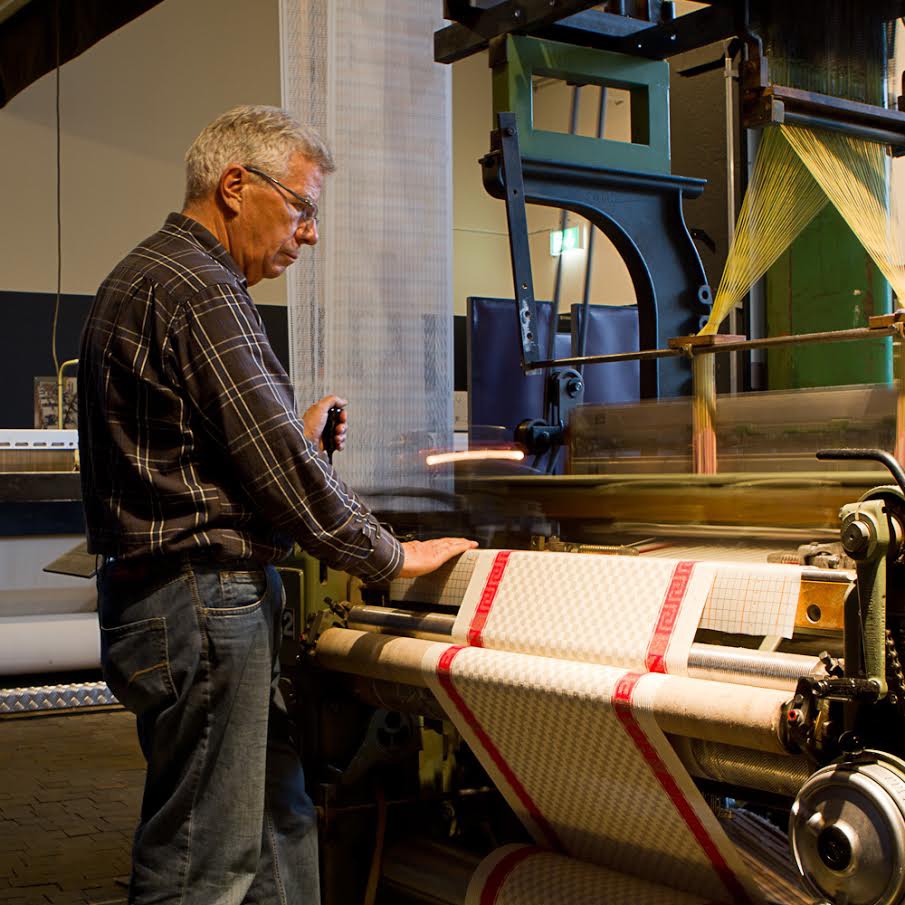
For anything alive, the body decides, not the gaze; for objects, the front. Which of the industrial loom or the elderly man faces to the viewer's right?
the elderly man

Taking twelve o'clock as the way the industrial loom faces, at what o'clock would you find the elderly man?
The elderly man is roughly at 1 o'clock from the industrial loom.

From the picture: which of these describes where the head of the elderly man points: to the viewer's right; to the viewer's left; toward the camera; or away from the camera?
to the viewer's right

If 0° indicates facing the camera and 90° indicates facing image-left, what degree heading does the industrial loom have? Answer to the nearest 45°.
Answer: approximately 45°

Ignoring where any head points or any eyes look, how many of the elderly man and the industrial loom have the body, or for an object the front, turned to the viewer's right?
1

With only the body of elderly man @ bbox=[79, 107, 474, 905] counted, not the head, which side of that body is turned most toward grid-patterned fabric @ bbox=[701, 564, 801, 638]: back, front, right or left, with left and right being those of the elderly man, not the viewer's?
front

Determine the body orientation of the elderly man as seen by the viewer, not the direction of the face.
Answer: to the viewer's right

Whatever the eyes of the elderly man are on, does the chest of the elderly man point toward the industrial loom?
yes
